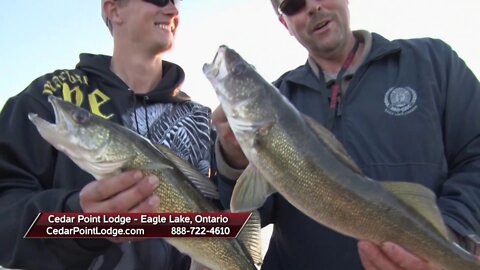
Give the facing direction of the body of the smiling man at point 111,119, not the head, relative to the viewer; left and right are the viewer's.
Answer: facing the viewer and to the right of the viewer

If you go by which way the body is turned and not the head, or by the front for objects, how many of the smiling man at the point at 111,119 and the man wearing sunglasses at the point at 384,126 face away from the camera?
0

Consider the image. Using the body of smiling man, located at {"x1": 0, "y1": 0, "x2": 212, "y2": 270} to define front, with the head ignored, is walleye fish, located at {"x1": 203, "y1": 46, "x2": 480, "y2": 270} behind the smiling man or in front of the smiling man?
in front

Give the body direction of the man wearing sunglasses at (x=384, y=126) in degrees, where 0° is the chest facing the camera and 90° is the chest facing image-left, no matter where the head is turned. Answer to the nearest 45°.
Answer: approximately 45°

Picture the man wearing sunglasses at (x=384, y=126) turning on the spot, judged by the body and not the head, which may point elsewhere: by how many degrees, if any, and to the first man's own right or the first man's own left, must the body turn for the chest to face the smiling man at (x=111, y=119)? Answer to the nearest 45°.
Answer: approximately 45° to the first man's own right
